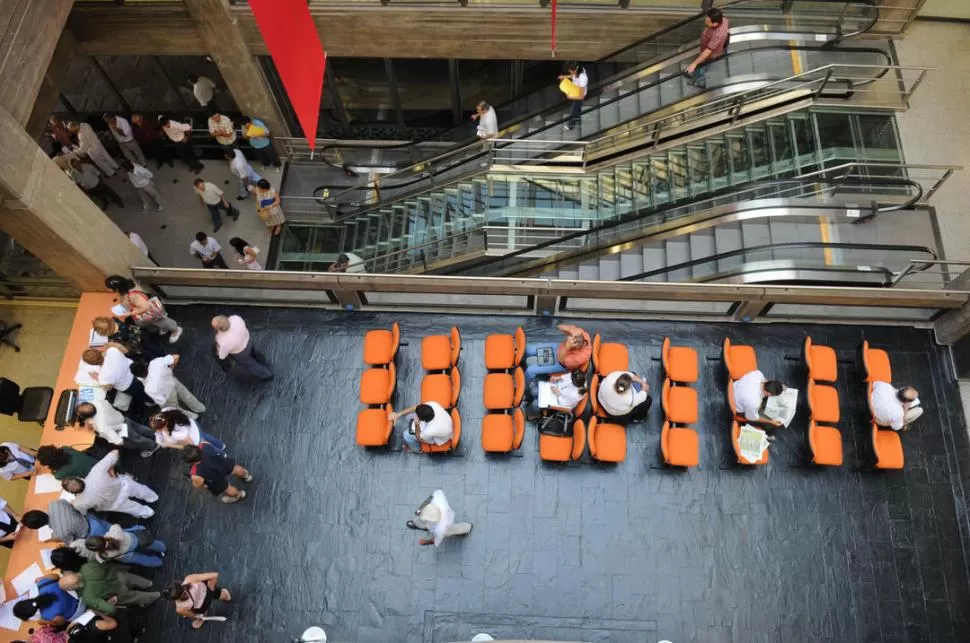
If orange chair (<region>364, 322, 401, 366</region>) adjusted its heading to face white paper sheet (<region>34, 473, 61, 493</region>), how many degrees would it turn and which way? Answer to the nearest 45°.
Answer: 0° — it already faces it

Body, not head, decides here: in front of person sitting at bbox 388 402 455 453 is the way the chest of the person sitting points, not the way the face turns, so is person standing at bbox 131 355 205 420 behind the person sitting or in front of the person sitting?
in front

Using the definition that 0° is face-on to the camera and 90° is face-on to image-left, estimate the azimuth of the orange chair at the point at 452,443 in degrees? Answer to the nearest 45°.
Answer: approximately 90°

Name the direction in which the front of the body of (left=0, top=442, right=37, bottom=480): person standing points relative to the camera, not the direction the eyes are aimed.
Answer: to the viewer's right

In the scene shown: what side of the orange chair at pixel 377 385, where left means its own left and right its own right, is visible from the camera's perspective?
left

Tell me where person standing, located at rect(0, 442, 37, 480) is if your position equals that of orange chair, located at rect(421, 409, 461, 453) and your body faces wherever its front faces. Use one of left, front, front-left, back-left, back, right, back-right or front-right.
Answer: front

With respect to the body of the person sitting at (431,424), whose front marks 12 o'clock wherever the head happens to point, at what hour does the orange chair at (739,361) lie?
The orange chair is roughly at 6 o'clock from the person sitting.

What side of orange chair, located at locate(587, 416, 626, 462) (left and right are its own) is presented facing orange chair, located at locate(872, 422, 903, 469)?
front

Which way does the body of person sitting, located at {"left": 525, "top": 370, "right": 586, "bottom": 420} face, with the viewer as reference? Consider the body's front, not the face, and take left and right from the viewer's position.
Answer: facing to the left of the viewer

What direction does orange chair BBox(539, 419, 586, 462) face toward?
to the viewer's left

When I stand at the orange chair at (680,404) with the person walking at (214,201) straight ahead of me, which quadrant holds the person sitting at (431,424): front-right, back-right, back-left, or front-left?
front-left

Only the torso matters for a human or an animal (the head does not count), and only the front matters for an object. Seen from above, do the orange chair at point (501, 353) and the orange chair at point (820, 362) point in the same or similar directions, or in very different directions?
very different directions

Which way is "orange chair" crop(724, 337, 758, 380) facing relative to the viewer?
to the viewer's right
